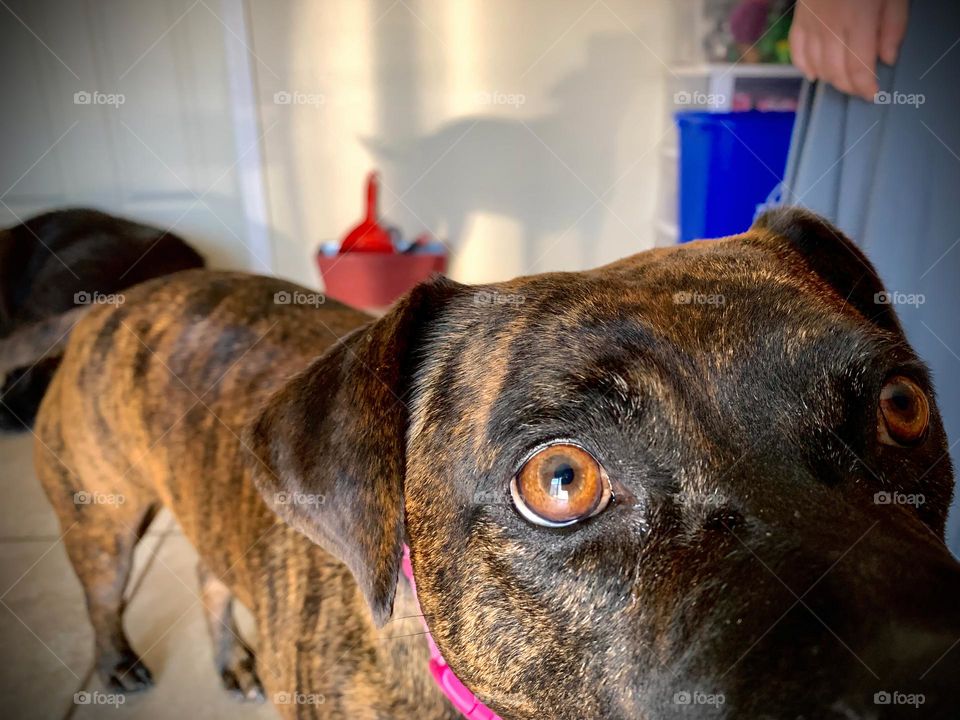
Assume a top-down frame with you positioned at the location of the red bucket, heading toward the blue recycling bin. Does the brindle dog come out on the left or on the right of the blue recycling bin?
right

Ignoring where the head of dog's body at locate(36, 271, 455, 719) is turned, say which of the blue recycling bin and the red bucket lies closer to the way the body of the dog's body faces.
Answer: the blue recycling bin

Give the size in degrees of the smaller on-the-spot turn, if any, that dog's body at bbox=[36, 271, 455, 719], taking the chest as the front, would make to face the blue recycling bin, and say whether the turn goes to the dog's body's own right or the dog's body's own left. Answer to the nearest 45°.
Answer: approximately 90° to the dog's body's own left

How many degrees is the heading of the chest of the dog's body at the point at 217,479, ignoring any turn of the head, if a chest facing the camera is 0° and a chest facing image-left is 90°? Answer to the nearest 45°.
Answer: approximately 315°

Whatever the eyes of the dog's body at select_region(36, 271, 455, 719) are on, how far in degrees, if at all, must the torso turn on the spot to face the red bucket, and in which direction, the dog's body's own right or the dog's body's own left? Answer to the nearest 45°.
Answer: approximately 135° to the dog's body's own left

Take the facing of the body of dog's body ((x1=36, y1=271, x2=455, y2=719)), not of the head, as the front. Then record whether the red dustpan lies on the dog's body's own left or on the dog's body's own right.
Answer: on the dog's body's own left

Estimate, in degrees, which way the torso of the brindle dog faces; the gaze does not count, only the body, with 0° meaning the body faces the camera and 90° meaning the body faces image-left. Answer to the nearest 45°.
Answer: approximately 315°

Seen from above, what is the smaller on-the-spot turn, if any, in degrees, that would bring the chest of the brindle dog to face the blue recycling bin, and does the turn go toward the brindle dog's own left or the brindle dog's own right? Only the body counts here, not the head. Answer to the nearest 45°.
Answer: approximately 135° to the brindle dog's own left
